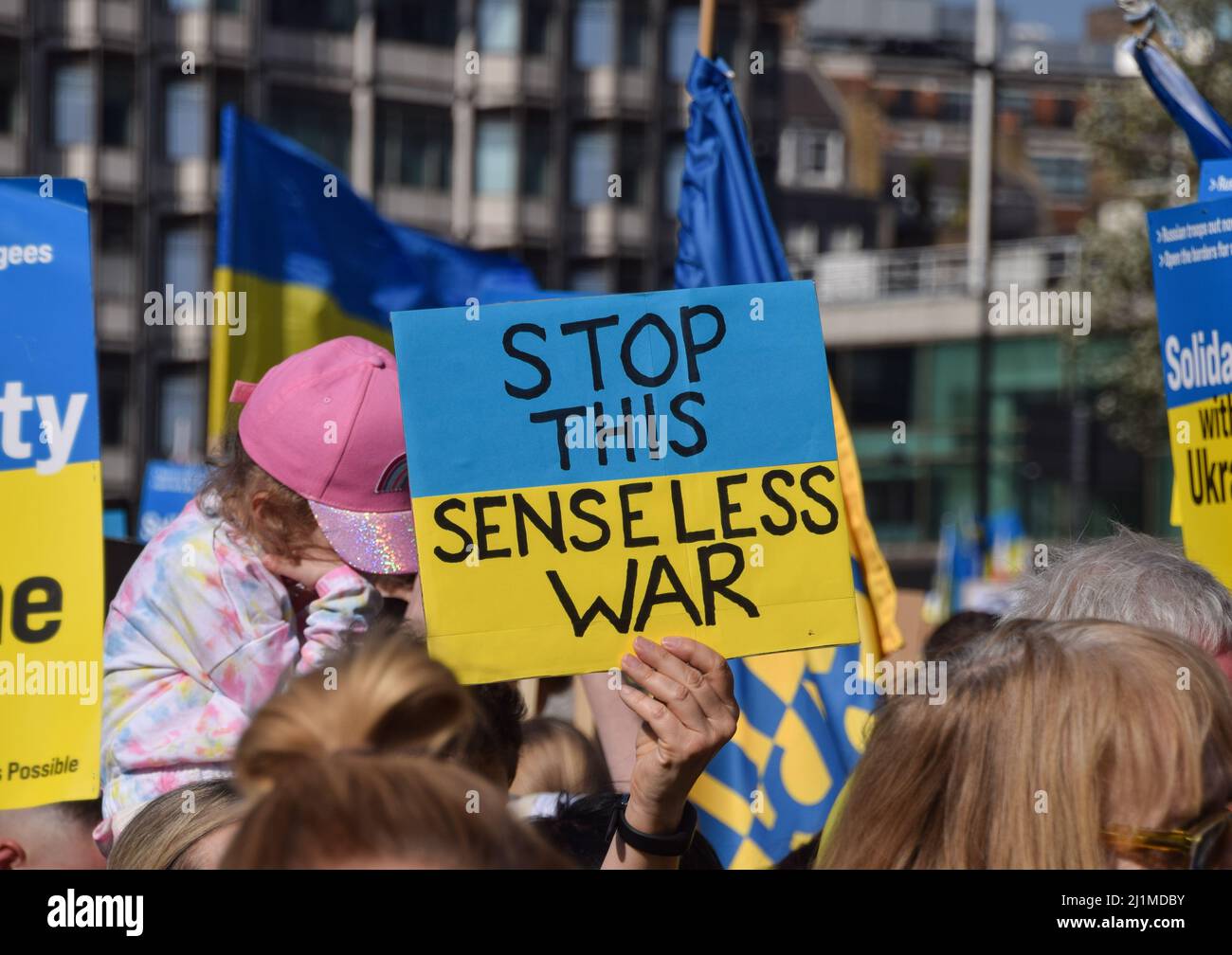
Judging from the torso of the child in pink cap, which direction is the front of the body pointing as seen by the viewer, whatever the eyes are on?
to the viewer's right

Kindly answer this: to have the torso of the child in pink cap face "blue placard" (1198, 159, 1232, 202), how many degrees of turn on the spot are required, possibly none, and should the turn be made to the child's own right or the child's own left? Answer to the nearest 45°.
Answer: approximately 45° to the child's own left

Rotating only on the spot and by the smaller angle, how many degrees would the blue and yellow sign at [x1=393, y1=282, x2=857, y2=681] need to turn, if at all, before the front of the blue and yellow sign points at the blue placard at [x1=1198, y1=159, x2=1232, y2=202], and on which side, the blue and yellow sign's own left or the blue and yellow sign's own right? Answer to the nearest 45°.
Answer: approximately 135° to the blue and yellow sign's own left

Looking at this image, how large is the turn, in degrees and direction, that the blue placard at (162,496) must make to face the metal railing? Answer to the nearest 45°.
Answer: approximately 135° to its left

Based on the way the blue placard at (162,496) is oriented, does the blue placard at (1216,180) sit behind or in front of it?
in front

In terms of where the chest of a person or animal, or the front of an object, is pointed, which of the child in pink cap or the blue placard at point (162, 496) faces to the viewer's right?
the child in pink cap

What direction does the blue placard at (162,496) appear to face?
toward the camera

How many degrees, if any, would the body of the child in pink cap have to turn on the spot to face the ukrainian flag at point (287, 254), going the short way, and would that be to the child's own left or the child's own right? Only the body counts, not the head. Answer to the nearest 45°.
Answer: approximately 90° to the child's own left

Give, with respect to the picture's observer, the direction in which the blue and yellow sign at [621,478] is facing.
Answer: facing the viewer

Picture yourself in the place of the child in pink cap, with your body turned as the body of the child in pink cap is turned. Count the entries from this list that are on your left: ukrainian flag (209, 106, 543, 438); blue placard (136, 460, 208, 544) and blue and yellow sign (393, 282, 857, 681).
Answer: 2

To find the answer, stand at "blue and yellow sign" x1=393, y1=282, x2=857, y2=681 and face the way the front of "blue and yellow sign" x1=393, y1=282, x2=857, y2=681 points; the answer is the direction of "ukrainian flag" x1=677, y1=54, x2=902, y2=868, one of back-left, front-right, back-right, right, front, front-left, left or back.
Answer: back

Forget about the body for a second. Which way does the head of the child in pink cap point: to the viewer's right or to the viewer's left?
to the viewer's right

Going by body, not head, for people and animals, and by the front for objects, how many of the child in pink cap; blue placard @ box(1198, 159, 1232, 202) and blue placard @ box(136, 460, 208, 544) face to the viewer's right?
1

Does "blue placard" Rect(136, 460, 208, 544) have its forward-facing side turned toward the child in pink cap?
yes
